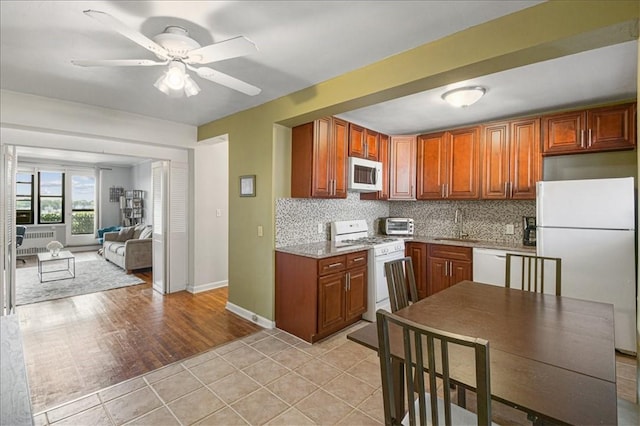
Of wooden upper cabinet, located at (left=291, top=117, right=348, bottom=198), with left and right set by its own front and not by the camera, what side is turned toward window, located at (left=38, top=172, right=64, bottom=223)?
back

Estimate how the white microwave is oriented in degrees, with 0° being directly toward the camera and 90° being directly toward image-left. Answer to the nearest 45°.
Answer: approximately 315°

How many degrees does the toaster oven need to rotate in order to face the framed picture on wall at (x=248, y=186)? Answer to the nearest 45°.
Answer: approximately 45° to its right

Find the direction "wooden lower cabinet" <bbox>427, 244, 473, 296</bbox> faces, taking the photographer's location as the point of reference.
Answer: facing the viewer

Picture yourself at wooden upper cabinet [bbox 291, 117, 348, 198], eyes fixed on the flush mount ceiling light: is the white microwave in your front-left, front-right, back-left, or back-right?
front-left

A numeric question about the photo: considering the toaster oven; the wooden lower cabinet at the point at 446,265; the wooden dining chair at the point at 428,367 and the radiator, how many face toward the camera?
3

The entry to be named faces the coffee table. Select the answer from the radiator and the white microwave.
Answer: the radiator

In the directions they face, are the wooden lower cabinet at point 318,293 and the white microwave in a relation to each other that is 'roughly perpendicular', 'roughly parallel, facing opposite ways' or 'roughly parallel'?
roughly parallel

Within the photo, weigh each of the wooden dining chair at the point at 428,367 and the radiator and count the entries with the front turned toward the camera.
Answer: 1

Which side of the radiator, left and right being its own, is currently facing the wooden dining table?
front

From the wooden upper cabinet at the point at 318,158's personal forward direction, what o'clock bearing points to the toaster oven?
The toaster oven is roughly at 9 o'clock from the wooden upper cabinet.

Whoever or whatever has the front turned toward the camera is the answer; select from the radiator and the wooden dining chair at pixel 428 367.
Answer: the radiator

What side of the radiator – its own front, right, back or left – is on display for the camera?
front

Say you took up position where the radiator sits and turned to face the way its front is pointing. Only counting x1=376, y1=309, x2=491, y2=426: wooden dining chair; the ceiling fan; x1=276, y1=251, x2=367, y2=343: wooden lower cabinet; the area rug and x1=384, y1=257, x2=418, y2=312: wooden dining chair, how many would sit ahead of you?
5
